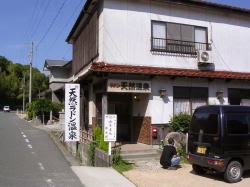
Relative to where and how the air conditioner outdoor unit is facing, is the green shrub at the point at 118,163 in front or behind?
in front

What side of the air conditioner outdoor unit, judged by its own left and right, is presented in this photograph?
front

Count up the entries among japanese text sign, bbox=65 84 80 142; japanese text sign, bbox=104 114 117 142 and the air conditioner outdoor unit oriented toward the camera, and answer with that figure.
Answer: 3

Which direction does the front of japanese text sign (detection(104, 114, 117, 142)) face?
toward the camera

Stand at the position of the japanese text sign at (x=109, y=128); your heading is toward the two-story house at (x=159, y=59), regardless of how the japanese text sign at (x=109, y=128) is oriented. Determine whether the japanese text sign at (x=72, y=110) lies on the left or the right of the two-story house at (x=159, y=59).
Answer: left

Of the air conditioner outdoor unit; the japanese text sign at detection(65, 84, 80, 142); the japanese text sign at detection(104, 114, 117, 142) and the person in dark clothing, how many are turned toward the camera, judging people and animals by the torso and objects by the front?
3

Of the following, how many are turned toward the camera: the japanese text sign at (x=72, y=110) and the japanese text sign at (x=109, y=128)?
2

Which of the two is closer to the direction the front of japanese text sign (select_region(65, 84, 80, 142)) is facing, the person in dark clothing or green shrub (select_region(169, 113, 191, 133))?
the person in dark clothing

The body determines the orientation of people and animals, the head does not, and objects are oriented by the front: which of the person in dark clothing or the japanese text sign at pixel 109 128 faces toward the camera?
the japanese text sign

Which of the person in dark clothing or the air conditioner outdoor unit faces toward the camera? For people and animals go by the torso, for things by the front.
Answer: the air conditioner outdoor unit

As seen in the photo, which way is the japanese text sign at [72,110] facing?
toward the camera
